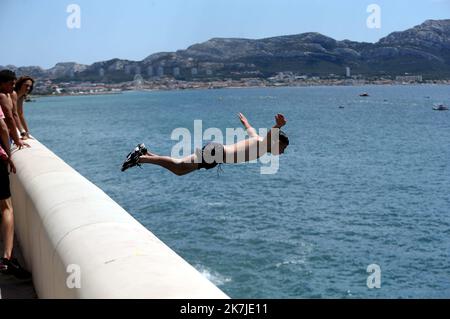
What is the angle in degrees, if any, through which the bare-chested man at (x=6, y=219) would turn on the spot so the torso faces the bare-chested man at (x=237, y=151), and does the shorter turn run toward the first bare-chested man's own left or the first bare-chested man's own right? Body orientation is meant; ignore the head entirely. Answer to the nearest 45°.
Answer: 0° — they already face them

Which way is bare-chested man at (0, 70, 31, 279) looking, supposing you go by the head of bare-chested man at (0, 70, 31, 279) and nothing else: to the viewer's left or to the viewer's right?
to the viewer's right

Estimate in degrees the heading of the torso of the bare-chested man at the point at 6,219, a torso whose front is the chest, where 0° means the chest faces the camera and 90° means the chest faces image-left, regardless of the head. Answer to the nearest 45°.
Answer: approximately 270°
